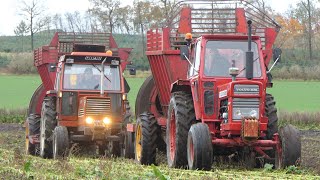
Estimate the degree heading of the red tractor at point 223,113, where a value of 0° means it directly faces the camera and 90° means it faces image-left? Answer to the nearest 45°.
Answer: approximately 0°

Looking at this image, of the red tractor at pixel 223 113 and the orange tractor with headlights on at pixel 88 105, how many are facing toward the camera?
2

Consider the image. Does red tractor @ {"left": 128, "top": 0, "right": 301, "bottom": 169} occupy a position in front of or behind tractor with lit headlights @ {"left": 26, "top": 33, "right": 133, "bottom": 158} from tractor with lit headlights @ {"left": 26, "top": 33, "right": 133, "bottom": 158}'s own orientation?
in front

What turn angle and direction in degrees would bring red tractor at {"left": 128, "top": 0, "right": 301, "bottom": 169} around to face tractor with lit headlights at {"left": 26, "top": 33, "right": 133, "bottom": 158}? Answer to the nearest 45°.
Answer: approximately 135° to its right

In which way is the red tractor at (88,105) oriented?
toward the camera
